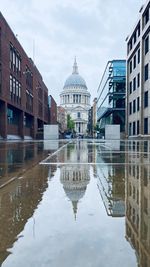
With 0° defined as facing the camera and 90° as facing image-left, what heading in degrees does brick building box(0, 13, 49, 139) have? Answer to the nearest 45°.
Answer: approximately 270°
